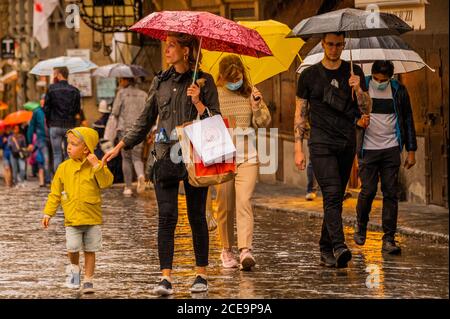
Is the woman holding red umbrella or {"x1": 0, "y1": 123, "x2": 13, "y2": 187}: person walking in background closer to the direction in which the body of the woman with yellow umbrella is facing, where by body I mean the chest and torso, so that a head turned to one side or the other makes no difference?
the woman holding red umbrella

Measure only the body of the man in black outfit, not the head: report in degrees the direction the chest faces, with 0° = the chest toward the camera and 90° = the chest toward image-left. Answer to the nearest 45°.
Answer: approximately 0°

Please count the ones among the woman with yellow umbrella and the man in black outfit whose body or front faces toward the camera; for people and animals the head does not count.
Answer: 2

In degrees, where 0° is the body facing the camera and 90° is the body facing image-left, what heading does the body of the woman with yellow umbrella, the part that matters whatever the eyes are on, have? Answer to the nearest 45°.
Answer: approximately 0°

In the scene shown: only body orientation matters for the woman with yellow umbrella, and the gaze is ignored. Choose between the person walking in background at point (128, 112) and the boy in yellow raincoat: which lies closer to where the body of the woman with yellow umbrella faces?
the boy in yellow raincoat

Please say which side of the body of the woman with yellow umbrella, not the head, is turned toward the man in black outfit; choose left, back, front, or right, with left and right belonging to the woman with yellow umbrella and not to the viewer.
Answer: left

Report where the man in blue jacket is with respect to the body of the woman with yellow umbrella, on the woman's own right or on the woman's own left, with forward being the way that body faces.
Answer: on the woman's own left
